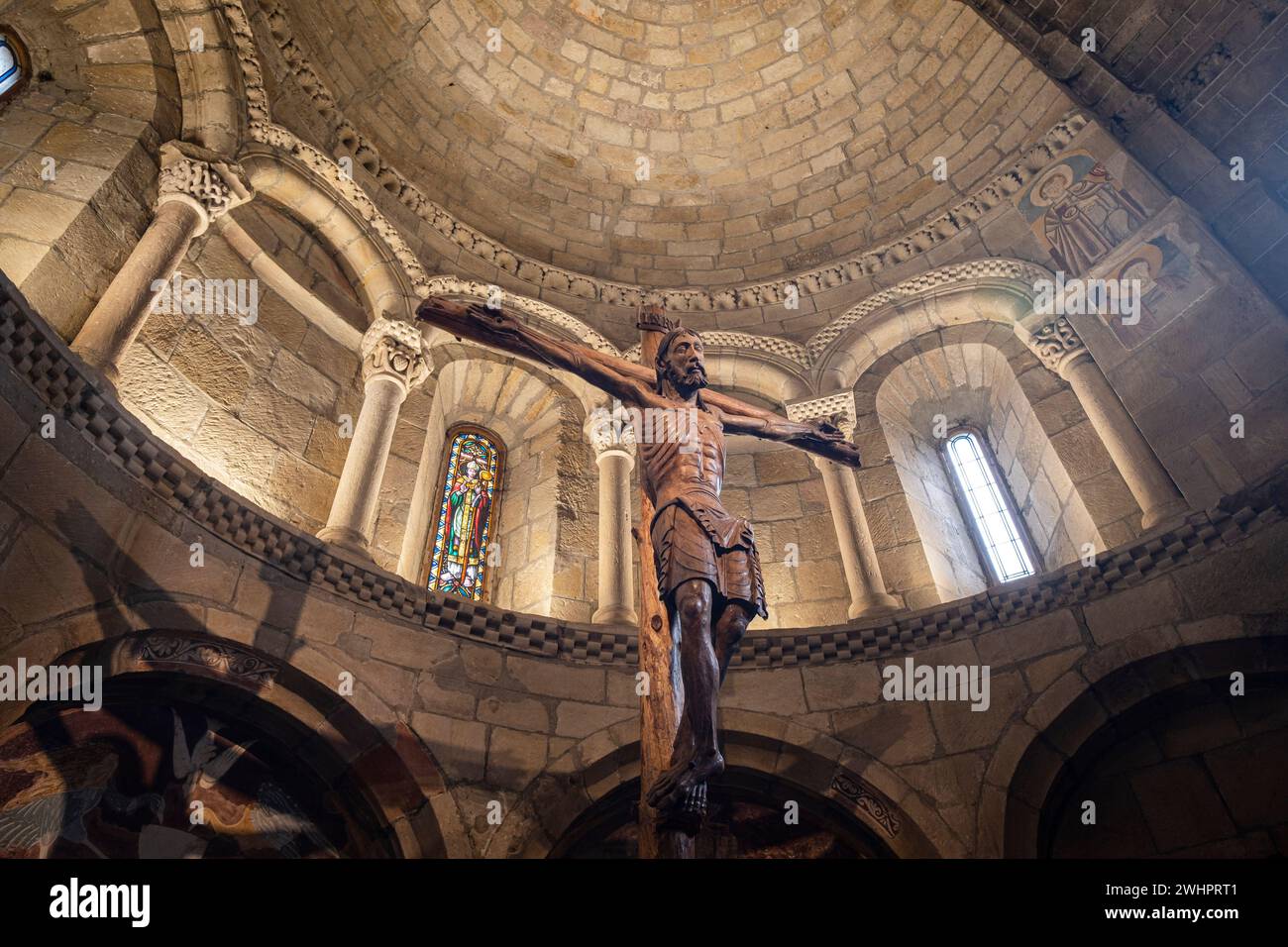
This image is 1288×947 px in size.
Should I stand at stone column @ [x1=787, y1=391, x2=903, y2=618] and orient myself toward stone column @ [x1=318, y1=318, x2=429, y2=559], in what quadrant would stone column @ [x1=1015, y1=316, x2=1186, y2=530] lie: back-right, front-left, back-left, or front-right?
back-left

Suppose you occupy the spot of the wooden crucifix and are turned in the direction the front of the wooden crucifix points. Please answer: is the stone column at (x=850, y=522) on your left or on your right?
on your left

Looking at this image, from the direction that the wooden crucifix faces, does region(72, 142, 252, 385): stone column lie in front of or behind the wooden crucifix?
behind

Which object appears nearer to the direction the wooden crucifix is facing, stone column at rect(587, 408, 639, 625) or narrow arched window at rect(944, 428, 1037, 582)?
the narrow arched window

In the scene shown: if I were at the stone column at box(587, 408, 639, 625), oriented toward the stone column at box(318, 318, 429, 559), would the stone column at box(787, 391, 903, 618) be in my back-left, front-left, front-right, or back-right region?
back-left

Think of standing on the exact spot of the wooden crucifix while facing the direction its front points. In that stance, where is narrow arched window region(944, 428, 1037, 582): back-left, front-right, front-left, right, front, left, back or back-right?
left

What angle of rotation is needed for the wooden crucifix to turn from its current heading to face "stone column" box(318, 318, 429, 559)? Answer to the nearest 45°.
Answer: approximately 180°

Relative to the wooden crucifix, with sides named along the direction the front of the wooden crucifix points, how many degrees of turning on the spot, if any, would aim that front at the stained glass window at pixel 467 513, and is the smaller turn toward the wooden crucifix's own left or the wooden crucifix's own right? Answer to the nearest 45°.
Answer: approximately 180°

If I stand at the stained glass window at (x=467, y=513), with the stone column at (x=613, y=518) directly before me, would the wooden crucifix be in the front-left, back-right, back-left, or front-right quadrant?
front-right

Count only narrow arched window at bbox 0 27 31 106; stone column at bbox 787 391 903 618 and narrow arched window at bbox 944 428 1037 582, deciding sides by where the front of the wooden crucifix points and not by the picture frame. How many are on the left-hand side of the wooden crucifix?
2

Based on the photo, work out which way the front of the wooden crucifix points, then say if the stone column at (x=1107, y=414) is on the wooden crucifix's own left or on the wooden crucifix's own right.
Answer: on the wooden crucifix's own left

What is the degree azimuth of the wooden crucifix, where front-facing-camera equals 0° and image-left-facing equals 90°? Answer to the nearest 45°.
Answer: approximately 315°

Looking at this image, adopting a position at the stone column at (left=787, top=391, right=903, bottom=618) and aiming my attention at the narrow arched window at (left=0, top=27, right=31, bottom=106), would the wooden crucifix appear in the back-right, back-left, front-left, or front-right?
front-left
